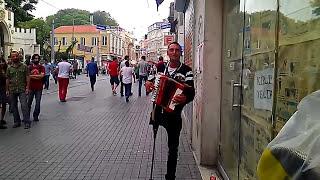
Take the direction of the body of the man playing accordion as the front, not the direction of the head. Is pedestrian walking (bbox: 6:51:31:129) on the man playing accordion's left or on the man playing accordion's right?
on the man playing accordion's right

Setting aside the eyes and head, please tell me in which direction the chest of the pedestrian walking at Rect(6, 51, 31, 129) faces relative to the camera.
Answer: toward the camera

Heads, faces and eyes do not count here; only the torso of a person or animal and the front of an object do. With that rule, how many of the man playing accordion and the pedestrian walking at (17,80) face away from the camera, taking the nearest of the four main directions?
0

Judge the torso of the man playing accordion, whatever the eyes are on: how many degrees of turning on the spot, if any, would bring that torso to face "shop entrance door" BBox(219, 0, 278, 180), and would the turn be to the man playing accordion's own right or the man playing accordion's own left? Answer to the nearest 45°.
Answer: approximately 90° to the man playing accordion's own left

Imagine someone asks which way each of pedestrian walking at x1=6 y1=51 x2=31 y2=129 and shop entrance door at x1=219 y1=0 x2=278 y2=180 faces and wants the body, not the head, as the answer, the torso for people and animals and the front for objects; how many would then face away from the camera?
0

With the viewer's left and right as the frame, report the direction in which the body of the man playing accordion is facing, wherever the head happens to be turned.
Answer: facing the viewer and to the left of the viewer

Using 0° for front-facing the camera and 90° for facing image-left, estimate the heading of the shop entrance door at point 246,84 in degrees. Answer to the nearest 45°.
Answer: approximately 45°

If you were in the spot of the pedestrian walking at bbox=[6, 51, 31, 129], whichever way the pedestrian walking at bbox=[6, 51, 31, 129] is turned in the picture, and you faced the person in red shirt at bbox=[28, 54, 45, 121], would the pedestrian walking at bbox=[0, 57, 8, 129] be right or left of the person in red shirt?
left

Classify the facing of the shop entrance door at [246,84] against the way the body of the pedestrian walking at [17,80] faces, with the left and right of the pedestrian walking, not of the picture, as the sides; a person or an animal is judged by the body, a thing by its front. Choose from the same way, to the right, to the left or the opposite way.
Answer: to the right
